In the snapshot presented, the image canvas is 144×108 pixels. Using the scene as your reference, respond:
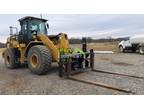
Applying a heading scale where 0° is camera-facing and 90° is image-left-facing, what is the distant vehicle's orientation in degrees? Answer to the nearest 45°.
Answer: approximately 90°

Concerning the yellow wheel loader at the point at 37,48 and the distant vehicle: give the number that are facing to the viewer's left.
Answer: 1

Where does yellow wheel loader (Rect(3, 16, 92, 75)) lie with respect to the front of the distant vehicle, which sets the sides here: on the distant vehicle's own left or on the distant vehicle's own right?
on the distant vehicle's own left

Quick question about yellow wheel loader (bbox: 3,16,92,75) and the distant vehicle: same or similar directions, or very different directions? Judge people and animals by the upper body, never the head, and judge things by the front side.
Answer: very different directions

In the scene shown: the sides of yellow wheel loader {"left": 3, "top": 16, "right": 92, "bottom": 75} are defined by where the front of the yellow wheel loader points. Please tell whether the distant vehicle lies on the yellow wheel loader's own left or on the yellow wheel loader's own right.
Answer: on the yellow wheel loader's own left

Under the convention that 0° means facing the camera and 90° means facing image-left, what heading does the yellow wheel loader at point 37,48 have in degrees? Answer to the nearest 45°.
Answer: approximately 315°
